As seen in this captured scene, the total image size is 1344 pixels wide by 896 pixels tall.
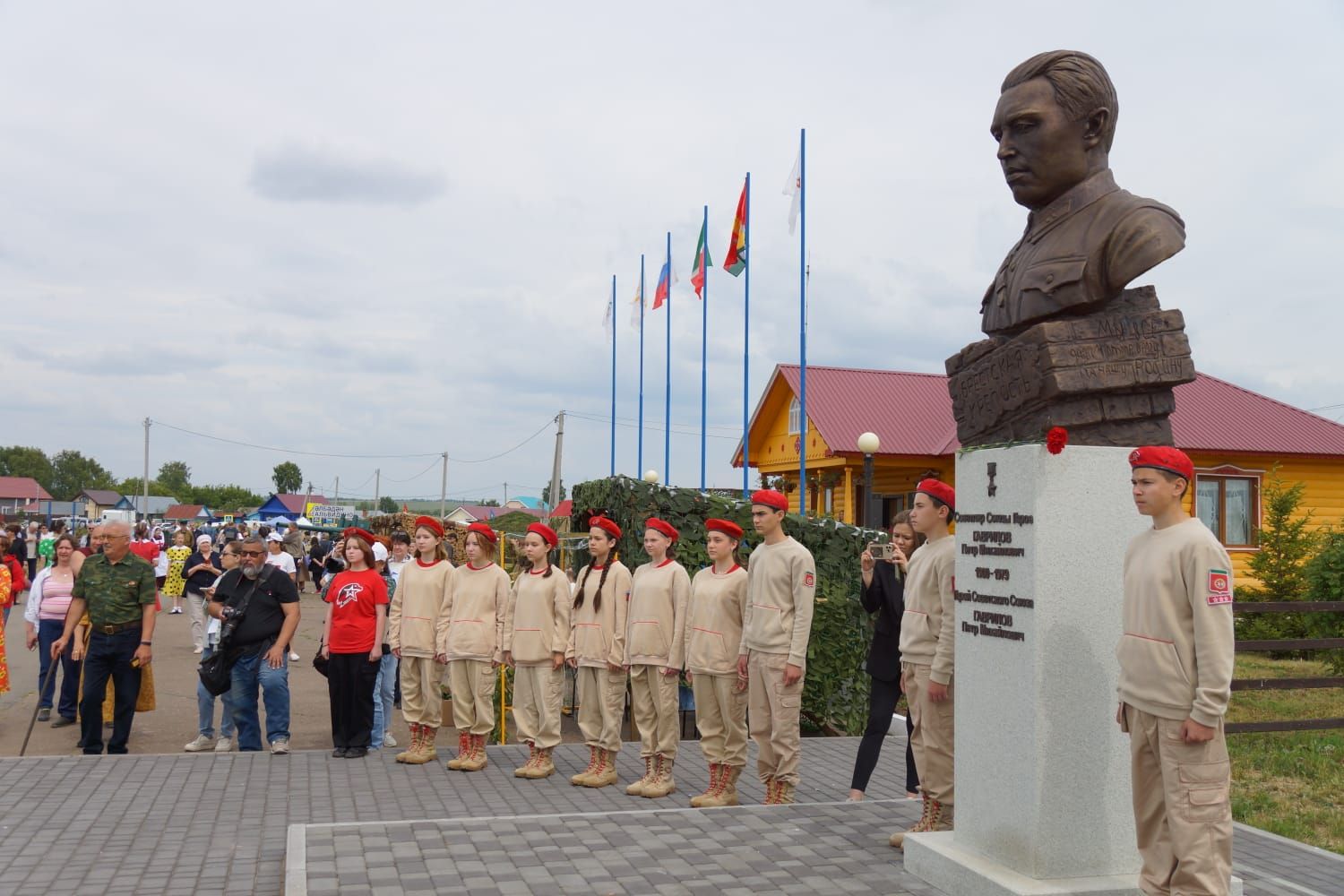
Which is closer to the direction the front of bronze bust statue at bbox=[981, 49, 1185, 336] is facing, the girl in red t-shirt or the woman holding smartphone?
the girl in red t-shirt

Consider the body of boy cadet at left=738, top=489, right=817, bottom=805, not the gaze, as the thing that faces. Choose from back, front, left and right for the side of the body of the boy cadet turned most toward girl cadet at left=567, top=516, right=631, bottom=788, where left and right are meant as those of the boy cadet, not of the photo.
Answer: right

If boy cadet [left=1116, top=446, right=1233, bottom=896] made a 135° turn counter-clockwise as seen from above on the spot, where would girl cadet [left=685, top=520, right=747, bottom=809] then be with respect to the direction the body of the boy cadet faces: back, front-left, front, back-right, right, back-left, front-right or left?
back-left

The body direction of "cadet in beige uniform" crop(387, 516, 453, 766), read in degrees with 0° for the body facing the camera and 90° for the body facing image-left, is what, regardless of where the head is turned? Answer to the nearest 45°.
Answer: approximately 45°

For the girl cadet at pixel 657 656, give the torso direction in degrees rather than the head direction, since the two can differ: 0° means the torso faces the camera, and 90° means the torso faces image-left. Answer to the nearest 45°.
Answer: approximately 45°

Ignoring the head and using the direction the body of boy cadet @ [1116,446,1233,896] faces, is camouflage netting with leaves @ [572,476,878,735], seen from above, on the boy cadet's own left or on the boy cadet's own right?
on the boy cadet's own right

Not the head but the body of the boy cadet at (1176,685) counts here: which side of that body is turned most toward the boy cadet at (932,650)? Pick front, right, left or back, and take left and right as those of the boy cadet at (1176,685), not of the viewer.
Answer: right
